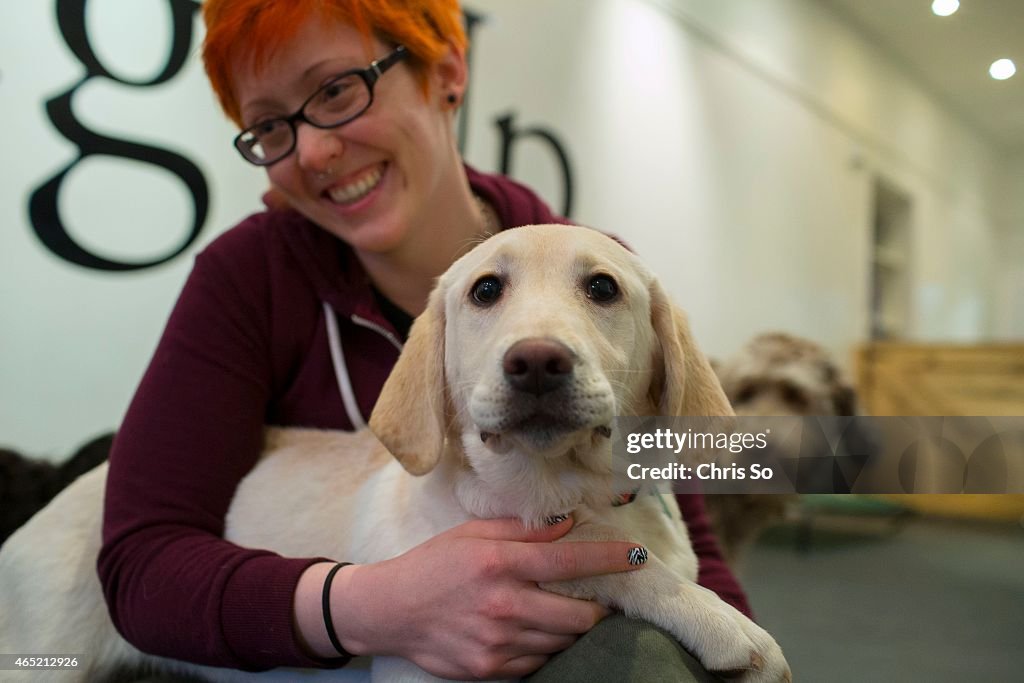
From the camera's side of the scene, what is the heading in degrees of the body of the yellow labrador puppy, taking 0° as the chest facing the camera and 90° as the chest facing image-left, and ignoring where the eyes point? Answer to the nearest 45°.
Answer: approximately 315°

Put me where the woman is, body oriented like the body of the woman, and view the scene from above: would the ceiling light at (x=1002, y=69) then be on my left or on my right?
on my left

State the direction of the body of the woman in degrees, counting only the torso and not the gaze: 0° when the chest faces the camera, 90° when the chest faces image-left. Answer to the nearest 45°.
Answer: approximately 0°
